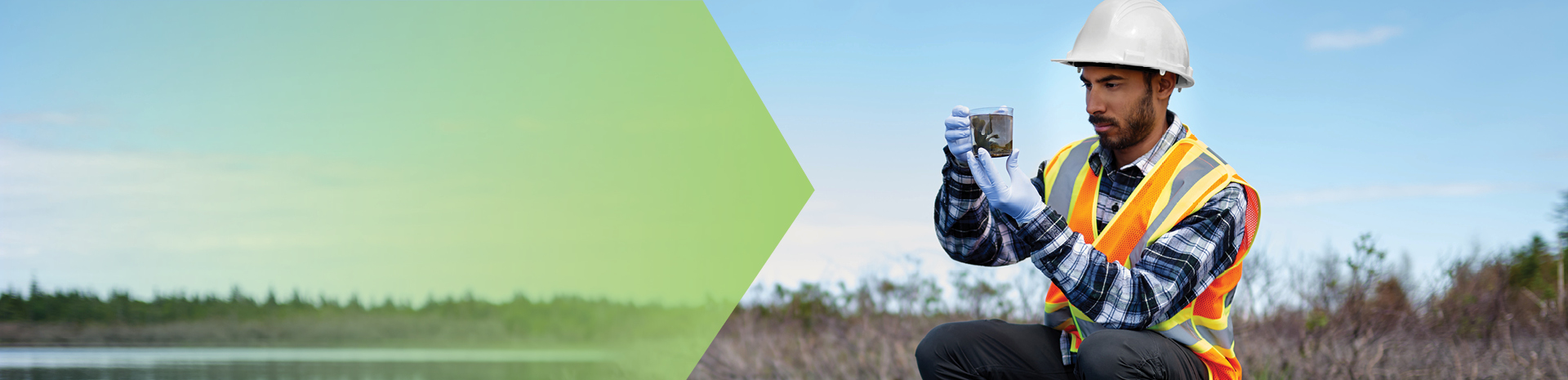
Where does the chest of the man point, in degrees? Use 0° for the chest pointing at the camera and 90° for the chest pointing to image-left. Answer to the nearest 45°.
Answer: approximately 45°
